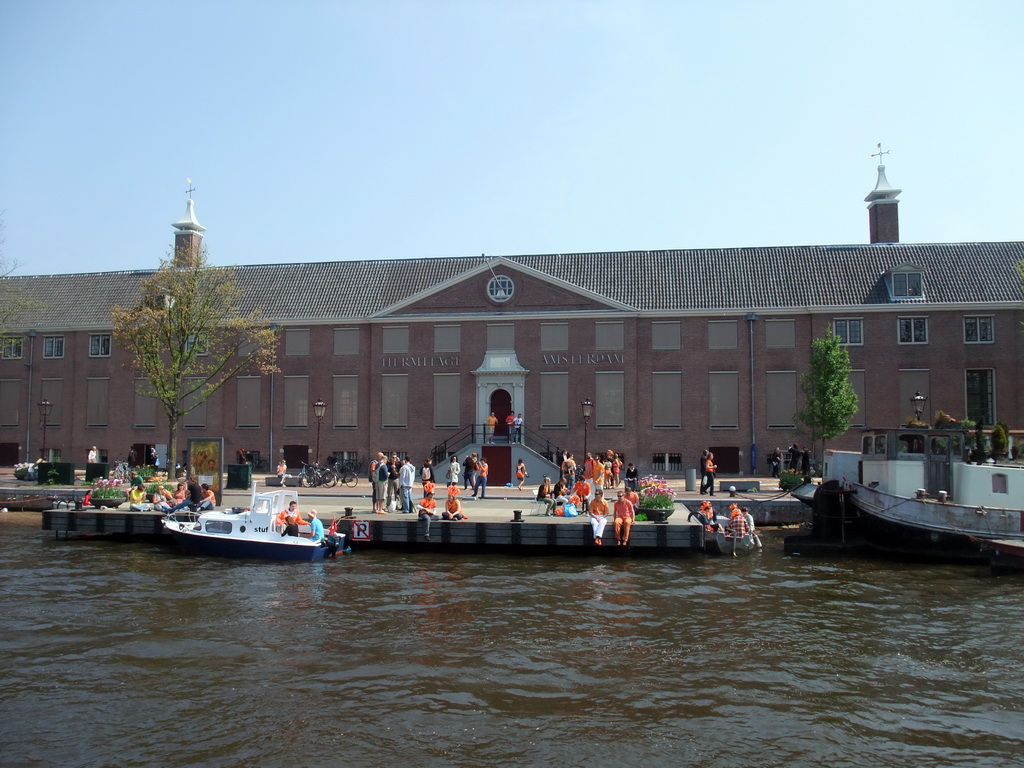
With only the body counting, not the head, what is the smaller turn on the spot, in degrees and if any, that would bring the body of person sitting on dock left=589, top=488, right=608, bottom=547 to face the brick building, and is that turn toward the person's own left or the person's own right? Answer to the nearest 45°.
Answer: approximately 180°

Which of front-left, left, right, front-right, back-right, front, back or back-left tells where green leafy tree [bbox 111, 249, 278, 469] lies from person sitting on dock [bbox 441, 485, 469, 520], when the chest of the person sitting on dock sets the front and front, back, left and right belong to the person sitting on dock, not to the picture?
back-right

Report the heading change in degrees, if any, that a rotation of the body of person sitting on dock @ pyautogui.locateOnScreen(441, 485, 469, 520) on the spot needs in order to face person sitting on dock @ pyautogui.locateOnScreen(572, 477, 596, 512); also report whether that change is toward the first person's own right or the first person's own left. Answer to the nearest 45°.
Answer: approximately 135° to the first person's own left

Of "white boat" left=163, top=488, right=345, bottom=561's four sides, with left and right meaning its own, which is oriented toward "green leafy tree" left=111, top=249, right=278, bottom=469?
right

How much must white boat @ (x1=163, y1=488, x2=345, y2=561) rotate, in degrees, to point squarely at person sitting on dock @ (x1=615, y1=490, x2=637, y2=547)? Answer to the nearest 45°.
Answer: approximately 180°

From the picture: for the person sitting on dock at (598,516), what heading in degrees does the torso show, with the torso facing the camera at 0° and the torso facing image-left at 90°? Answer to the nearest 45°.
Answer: approximately 0°

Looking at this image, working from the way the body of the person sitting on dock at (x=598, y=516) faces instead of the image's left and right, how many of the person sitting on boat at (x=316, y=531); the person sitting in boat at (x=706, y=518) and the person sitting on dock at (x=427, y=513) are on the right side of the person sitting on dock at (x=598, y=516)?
2

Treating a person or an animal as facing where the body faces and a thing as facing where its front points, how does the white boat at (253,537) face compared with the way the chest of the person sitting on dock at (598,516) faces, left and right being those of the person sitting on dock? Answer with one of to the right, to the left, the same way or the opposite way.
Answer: to the right

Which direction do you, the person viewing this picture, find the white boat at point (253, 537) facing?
facing to the left of the viewer

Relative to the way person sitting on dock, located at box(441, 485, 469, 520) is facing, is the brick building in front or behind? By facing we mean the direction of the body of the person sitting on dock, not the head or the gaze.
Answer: behind

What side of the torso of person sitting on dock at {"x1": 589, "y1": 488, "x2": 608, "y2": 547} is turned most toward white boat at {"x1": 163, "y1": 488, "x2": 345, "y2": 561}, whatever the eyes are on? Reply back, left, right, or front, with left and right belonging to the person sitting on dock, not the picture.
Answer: right
